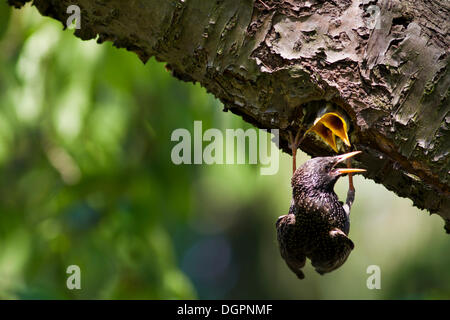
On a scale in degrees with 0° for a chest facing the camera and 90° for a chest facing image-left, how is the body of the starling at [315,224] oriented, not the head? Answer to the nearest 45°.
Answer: approximately 225°
